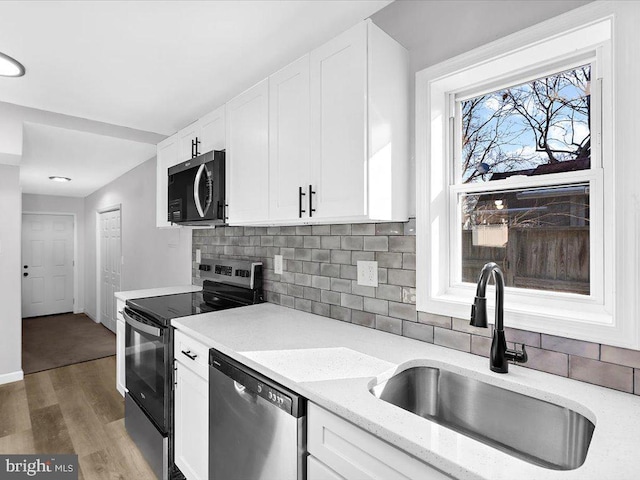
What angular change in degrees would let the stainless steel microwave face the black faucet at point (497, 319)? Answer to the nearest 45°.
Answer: approximately 90° to its left

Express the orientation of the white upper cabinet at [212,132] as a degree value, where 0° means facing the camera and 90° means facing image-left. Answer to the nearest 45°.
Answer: approximately 45°

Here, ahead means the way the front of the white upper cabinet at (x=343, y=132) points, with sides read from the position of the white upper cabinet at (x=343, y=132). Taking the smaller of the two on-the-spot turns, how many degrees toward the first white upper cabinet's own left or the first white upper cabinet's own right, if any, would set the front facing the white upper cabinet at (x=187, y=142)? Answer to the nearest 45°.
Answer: approximately 90° to the first white upper cabinet's own right

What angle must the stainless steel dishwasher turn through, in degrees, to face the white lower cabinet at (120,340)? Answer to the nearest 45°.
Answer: approximately 90° to its right
